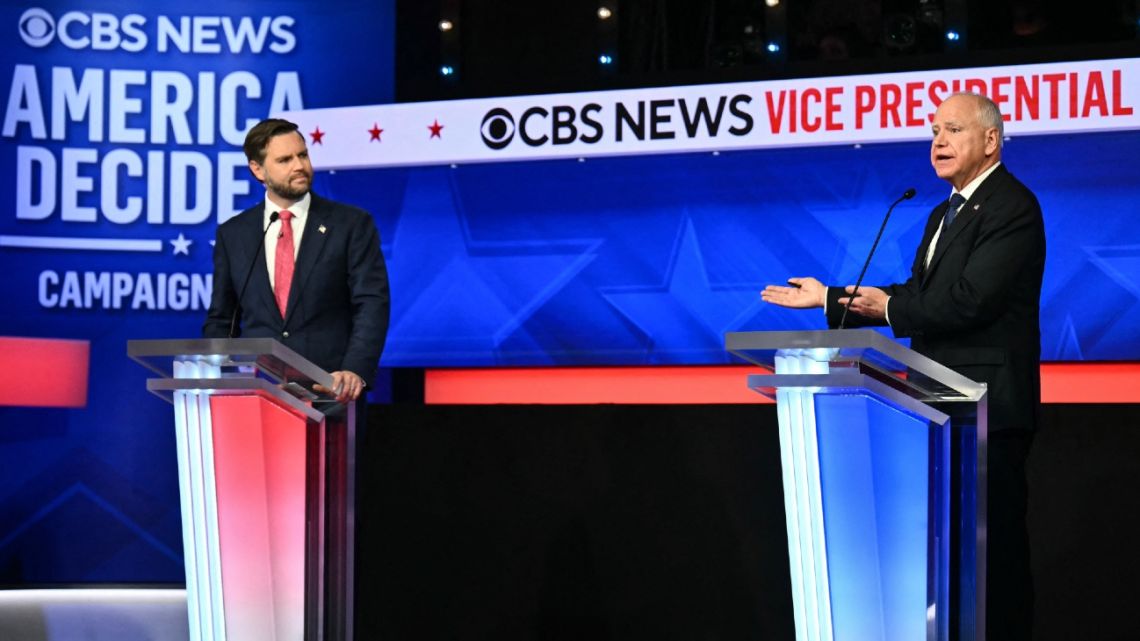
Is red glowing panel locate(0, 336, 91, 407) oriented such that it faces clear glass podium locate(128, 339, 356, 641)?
yes

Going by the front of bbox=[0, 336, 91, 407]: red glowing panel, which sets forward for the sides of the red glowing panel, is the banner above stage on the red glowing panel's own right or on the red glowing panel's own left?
on the red glowing panel's own left

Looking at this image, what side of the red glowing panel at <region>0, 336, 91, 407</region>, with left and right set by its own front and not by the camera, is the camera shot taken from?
front

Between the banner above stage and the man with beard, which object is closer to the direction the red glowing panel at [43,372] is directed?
the man with beard

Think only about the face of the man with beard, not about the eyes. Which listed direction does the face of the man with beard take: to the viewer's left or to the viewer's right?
to the viewer's right

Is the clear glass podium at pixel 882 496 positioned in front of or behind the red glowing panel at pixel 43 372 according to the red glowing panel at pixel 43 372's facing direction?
in front

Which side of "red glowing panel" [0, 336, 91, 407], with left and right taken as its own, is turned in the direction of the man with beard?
front
